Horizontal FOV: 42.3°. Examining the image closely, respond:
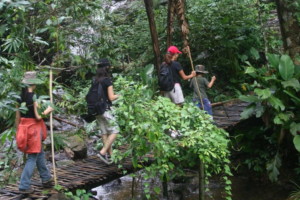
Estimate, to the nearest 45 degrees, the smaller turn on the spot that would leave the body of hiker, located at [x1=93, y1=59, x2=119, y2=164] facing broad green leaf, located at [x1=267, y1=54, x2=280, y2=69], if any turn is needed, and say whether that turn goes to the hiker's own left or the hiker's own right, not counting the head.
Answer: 0° — they already face it

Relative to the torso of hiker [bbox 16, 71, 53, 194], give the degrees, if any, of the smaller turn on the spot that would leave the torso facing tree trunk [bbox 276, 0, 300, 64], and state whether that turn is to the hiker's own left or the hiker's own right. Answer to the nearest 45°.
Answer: approximately 45° to the hiker's own right

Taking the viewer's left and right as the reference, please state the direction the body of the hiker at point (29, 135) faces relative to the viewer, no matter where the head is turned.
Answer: facing away from the viewer and to the right of the viewer

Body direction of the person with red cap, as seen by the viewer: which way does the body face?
to the viewer's right
